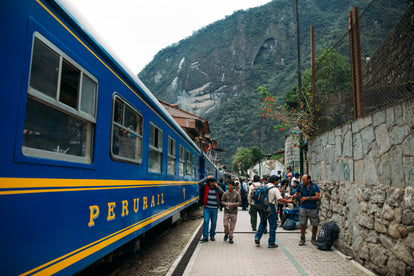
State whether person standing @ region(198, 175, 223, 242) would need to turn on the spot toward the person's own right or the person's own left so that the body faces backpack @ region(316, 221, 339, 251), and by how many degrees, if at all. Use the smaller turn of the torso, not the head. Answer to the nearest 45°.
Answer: approximately 45° to the person's own left

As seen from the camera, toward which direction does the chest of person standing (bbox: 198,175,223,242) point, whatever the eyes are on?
toward the camera

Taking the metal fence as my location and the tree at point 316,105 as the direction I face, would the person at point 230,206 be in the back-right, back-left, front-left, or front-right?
front-left

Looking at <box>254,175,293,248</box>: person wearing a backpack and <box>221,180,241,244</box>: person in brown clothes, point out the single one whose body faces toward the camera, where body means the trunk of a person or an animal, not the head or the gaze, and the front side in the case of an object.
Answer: <box>221,180,241,244</box>: person in brown clothes

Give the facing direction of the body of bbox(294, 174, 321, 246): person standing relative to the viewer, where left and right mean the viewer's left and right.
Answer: facing the viewer and to the left of the viewer

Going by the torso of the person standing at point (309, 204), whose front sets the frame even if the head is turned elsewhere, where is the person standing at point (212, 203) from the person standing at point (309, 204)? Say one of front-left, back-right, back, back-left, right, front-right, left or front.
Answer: front-right

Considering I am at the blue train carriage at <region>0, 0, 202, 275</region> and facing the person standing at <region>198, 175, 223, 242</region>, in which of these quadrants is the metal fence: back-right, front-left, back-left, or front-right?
front-right

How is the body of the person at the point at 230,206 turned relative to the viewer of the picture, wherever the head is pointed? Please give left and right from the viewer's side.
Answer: facing the viewer

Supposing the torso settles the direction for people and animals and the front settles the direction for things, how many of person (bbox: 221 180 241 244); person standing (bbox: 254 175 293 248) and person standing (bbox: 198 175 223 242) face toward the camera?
2

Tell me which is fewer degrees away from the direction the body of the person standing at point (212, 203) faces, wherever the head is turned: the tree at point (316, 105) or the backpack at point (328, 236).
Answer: the backpack

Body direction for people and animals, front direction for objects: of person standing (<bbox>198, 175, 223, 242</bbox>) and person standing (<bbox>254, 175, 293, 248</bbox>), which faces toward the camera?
person standing (<bbox>198, 175, 223, 242</bbox>)
